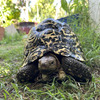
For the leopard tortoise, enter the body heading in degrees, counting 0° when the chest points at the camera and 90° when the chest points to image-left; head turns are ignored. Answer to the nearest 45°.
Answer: approximately 0°
